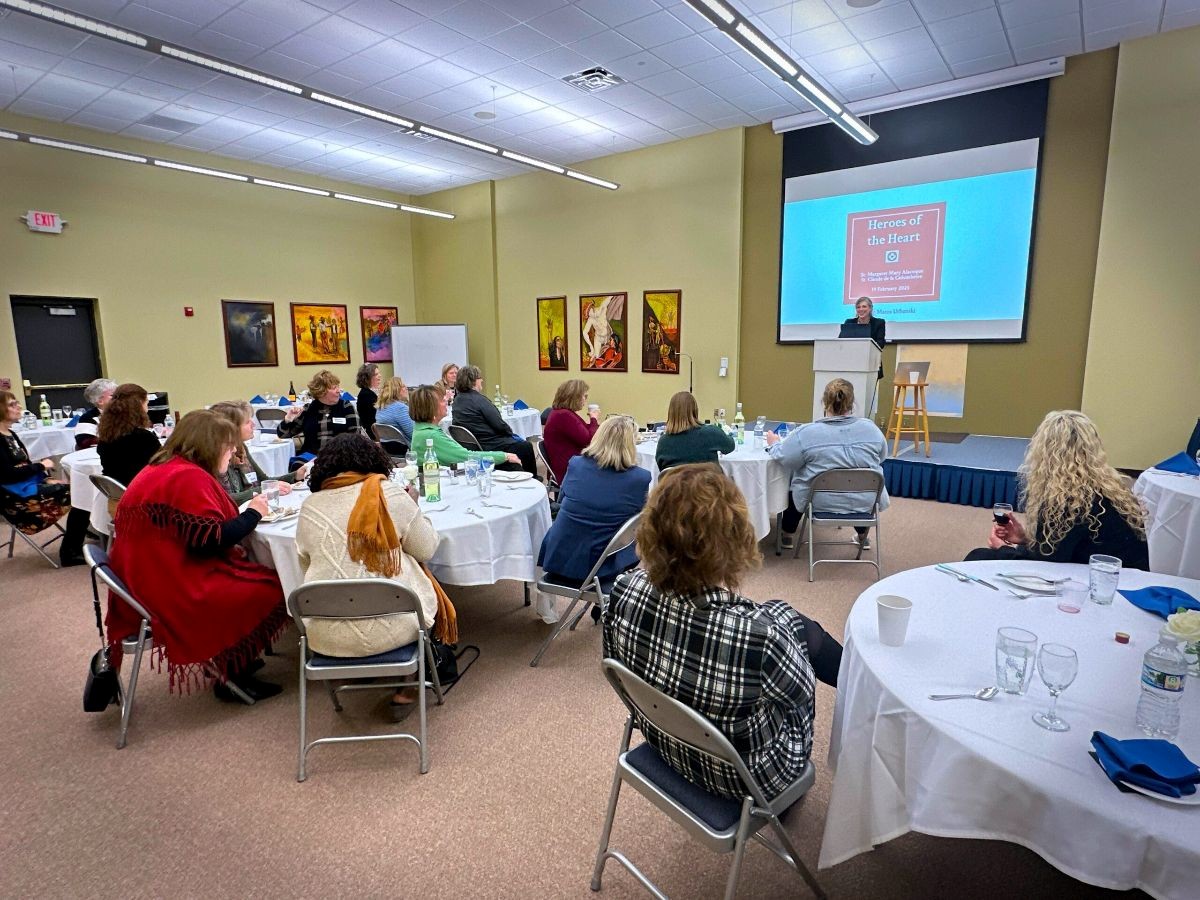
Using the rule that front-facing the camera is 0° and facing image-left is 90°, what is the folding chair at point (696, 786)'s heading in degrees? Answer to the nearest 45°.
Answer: approximately 225°

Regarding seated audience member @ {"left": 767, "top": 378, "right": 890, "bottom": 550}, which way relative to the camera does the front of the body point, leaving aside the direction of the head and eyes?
away from the camera

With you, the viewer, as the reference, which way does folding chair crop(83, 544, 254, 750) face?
facing away from the viewer and to the right of the viewer

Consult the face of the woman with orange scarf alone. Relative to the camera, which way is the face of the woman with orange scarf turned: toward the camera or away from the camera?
away from the camera

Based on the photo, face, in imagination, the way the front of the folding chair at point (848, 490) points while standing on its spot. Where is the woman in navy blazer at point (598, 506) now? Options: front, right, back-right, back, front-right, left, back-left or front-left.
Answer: back-left

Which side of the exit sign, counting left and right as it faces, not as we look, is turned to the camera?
front

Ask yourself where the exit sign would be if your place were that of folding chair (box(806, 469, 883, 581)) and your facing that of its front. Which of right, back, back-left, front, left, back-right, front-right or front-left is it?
left

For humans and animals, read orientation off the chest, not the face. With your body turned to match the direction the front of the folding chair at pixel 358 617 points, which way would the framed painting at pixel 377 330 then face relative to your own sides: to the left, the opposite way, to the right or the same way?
the opposite way

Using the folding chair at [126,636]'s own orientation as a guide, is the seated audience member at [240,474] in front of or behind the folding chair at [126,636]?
in front

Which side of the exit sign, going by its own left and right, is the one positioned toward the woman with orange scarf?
front

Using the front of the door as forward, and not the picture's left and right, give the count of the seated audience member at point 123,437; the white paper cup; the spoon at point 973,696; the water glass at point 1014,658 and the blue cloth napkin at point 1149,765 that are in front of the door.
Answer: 5

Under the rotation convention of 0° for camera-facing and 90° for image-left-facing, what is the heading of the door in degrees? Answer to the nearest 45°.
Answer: approximately 0°

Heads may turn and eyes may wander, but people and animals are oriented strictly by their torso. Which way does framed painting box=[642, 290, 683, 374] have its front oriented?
toward the camera

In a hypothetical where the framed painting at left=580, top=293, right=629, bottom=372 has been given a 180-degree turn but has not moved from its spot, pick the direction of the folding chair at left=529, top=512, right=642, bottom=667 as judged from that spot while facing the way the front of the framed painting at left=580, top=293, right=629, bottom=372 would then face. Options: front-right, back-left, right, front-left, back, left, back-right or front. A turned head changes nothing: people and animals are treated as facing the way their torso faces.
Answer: back-right

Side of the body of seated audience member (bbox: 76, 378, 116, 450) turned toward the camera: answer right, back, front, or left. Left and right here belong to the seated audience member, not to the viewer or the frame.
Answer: right

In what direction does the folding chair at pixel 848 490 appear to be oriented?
away from the camera

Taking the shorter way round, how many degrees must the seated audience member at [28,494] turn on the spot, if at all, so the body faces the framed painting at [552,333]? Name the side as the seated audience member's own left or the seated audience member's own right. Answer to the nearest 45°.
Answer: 0° — they already face it

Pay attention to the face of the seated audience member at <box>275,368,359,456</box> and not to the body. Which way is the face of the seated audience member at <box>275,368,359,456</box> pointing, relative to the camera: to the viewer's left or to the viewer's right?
to the viewer's right
